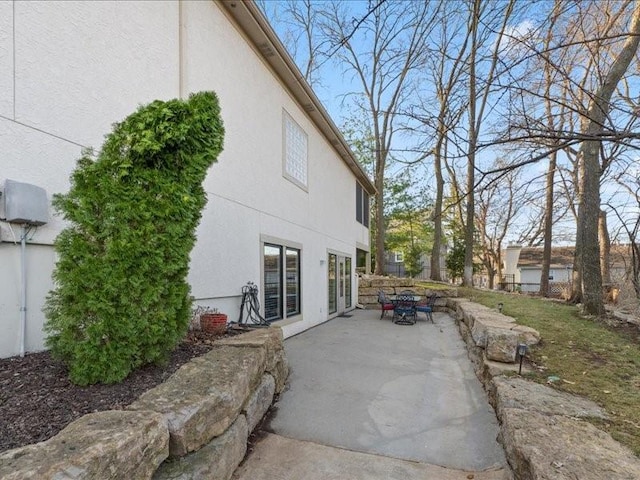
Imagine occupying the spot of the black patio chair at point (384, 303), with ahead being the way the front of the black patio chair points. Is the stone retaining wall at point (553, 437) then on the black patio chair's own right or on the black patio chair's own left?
on the black patio chair's own right

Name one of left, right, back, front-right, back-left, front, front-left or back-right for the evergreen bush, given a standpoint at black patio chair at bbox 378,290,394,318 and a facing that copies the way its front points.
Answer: right

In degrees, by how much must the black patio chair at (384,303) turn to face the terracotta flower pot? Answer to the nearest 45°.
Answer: approximately 90° to its right

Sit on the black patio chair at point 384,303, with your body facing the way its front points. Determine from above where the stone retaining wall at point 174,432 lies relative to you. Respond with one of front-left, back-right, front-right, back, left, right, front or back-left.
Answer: right

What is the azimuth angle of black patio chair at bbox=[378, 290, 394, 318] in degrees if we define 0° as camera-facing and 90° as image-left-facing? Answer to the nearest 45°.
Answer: approximately 270°
